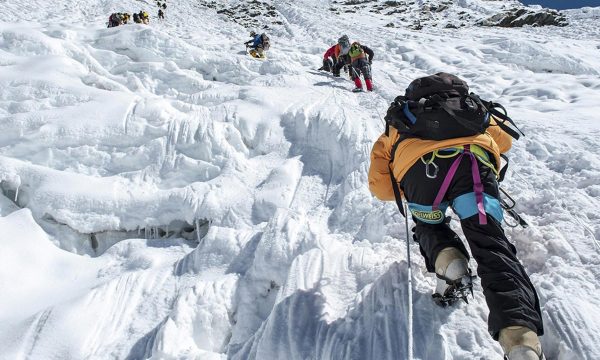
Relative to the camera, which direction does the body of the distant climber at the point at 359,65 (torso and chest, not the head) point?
away from the camera

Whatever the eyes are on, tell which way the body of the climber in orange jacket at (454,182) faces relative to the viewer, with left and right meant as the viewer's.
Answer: facing away from the viewer

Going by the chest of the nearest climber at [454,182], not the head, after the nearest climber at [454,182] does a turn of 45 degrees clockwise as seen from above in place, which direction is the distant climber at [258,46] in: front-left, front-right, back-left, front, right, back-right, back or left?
left

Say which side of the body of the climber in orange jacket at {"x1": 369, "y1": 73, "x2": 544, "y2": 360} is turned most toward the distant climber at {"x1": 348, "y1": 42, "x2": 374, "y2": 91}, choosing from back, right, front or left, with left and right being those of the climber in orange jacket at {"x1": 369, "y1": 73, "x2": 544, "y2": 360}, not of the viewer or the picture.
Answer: front

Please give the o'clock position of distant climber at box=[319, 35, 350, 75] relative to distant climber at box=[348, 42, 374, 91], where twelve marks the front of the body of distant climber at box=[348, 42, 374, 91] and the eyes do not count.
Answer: distant climber at box=[319, 35, 350, 75] is roughly at 11 o'clock from distant climber at box=[348, 42, 374, 91].

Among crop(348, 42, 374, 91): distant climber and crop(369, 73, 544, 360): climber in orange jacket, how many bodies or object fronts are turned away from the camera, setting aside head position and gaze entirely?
2

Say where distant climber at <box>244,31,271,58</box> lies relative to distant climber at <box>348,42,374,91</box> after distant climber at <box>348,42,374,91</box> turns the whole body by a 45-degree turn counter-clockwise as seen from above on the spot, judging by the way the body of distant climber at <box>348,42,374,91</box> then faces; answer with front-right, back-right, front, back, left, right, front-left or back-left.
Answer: front
